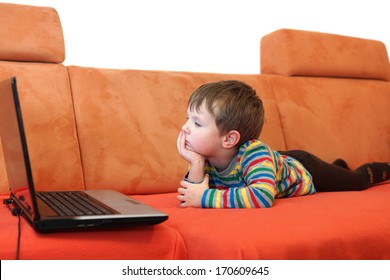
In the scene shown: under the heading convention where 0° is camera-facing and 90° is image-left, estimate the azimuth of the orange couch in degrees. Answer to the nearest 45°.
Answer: approximately 0°
